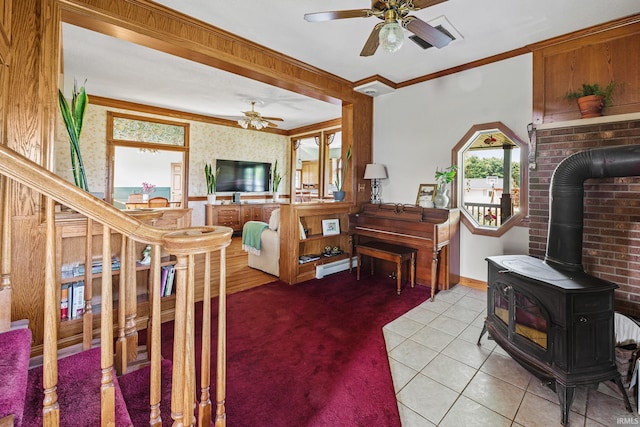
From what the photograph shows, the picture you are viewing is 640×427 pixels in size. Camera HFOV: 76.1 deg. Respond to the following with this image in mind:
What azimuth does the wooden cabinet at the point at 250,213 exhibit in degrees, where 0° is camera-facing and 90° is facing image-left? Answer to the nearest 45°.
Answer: approximately 0°

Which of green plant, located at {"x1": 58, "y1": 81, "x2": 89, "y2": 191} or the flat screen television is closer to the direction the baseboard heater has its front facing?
the green plant

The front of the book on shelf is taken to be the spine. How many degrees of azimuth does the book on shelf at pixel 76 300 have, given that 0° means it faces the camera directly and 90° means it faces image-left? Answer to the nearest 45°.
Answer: approximately 315°

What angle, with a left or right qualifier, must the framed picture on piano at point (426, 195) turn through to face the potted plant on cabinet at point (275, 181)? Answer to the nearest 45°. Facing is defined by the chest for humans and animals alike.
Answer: approximately 90° to its right

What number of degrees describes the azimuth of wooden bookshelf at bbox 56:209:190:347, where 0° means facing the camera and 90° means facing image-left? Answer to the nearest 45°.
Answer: approximately 315°

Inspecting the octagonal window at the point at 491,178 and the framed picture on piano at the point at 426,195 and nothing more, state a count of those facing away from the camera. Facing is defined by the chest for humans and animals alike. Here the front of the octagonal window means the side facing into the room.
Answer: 0

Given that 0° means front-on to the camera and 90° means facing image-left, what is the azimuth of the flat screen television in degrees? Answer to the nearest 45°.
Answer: approximately 315°
